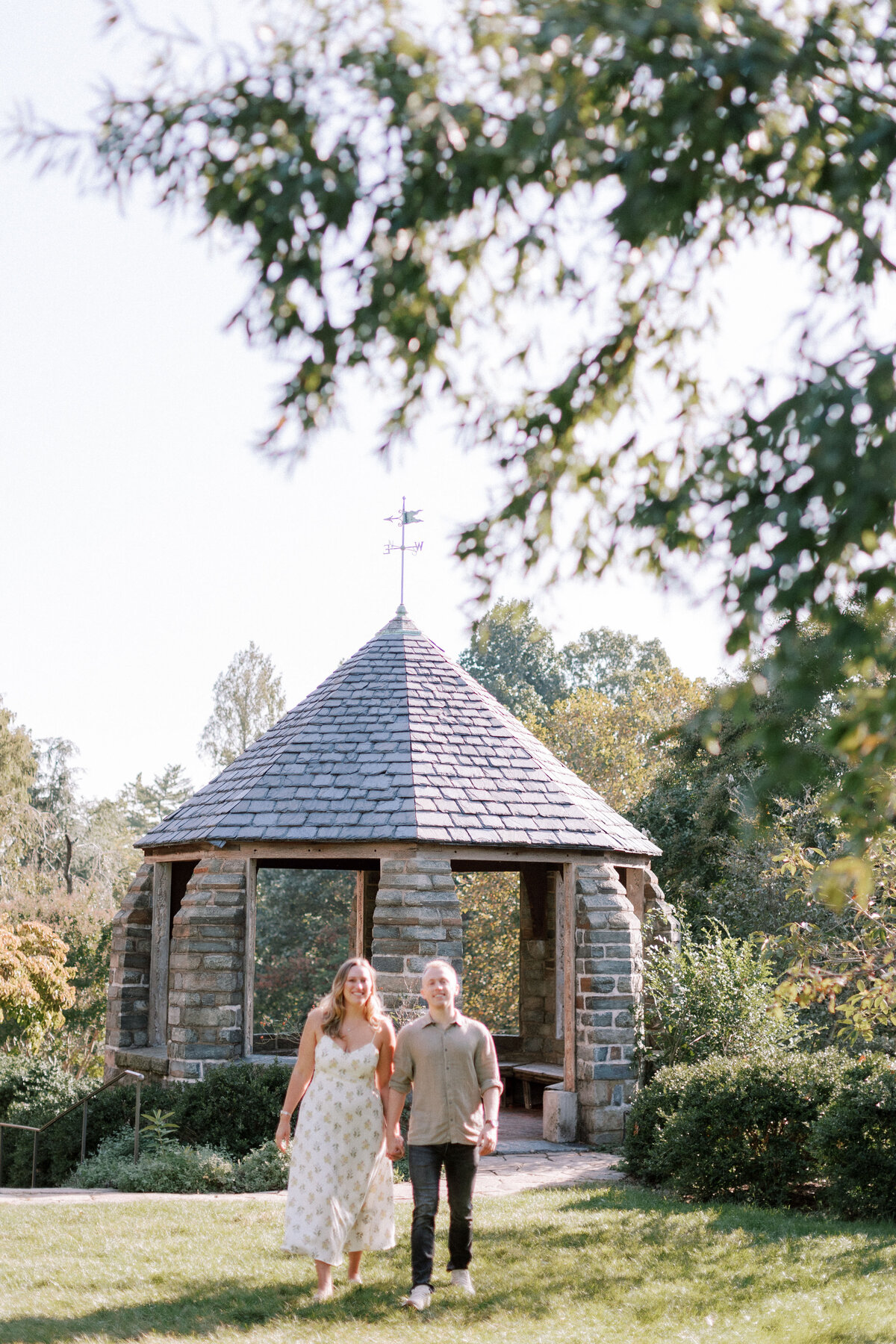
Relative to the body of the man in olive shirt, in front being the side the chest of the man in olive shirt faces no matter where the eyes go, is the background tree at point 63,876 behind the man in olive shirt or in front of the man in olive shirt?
behind

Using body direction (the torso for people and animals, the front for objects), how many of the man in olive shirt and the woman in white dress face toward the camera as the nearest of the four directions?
2

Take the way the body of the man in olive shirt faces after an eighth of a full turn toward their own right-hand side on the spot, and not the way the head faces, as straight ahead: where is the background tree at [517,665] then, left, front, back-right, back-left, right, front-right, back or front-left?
back-right

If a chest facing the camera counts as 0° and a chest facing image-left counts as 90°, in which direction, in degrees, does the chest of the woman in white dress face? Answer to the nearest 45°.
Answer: approximately 0°

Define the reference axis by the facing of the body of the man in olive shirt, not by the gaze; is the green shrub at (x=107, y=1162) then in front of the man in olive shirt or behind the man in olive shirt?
behind

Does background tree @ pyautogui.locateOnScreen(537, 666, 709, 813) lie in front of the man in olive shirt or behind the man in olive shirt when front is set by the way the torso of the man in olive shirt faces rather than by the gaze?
behind

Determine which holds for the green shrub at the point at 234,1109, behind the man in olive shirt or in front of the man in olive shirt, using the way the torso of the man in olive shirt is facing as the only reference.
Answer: behind
